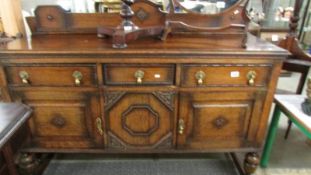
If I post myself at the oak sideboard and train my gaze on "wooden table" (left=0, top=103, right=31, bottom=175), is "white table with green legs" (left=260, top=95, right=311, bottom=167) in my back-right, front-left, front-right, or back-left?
back-left

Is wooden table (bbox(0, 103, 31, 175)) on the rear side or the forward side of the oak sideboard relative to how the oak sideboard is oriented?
on the forward side

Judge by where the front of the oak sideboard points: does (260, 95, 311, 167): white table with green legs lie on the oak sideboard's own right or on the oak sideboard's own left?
on the oak sideboard's own left

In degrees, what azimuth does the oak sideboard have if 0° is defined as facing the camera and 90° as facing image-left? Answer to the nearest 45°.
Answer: approximately 0°
